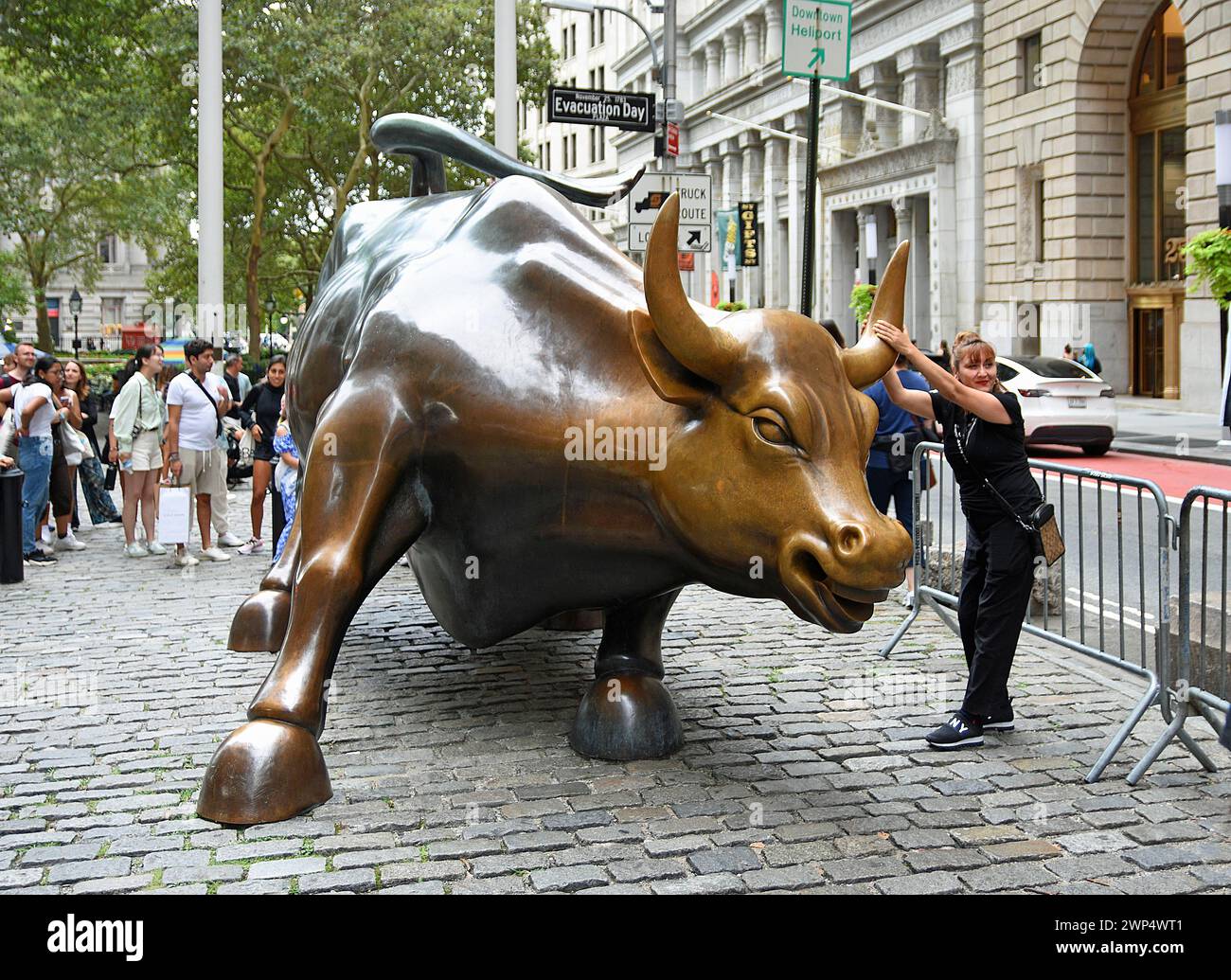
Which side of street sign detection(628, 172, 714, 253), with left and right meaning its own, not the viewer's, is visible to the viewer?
front

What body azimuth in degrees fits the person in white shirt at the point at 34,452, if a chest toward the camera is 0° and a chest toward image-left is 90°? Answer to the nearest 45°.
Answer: approximately 270°

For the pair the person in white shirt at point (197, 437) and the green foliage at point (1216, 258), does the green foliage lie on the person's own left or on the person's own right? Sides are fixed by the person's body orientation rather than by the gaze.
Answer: on the person's own left

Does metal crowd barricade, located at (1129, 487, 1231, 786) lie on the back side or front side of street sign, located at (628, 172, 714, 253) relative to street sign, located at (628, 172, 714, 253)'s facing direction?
on the front side

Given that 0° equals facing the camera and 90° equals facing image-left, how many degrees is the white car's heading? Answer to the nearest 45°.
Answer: approximately 135°

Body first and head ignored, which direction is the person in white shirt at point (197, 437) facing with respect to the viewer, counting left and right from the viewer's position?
facing the viewer and to the right of the viewer

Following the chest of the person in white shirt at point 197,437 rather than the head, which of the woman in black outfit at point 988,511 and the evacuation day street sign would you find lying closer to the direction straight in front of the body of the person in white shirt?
the woman in black outfit
